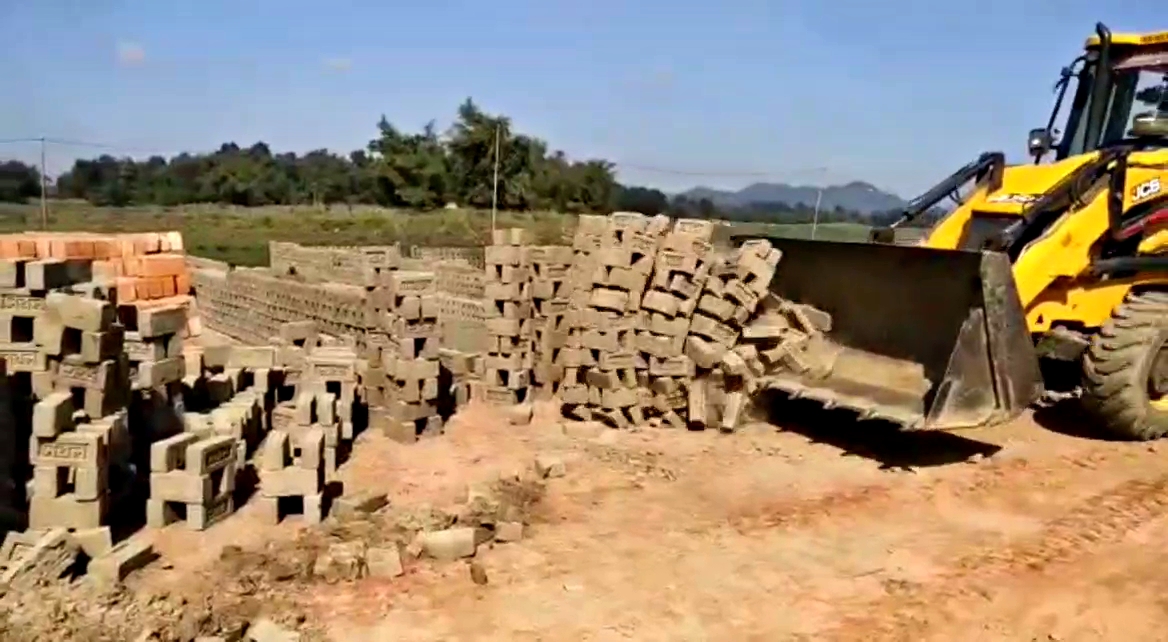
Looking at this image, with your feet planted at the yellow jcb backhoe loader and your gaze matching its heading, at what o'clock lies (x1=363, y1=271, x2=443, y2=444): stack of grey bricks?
The stack of grey bricks is roughly at 1 o'clock from the yellow jcb backhoe loader.

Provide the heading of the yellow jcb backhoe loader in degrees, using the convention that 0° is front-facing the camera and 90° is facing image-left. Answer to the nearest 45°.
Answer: approximately 45°

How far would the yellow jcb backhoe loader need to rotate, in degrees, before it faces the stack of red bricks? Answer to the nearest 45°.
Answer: approximately 45° to its right

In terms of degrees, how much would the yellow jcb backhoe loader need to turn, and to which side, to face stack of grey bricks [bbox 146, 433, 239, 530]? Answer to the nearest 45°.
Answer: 0° — it already faces it
